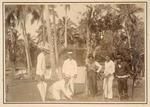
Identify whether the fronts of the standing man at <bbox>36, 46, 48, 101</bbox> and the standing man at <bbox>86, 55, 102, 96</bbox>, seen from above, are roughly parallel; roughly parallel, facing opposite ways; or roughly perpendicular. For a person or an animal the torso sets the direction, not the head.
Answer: roughly perpendicular

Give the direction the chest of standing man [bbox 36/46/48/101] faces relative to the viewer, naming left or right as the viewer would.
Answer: facing to the right of the viewer

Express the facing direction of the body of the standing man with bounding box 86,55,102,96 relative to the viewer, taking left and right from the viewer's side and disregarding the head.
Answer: facing the viewer

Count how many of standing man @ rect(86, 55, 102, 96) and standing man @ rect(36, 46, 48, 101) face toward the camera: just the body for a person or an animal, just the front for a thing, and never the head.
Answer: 1
